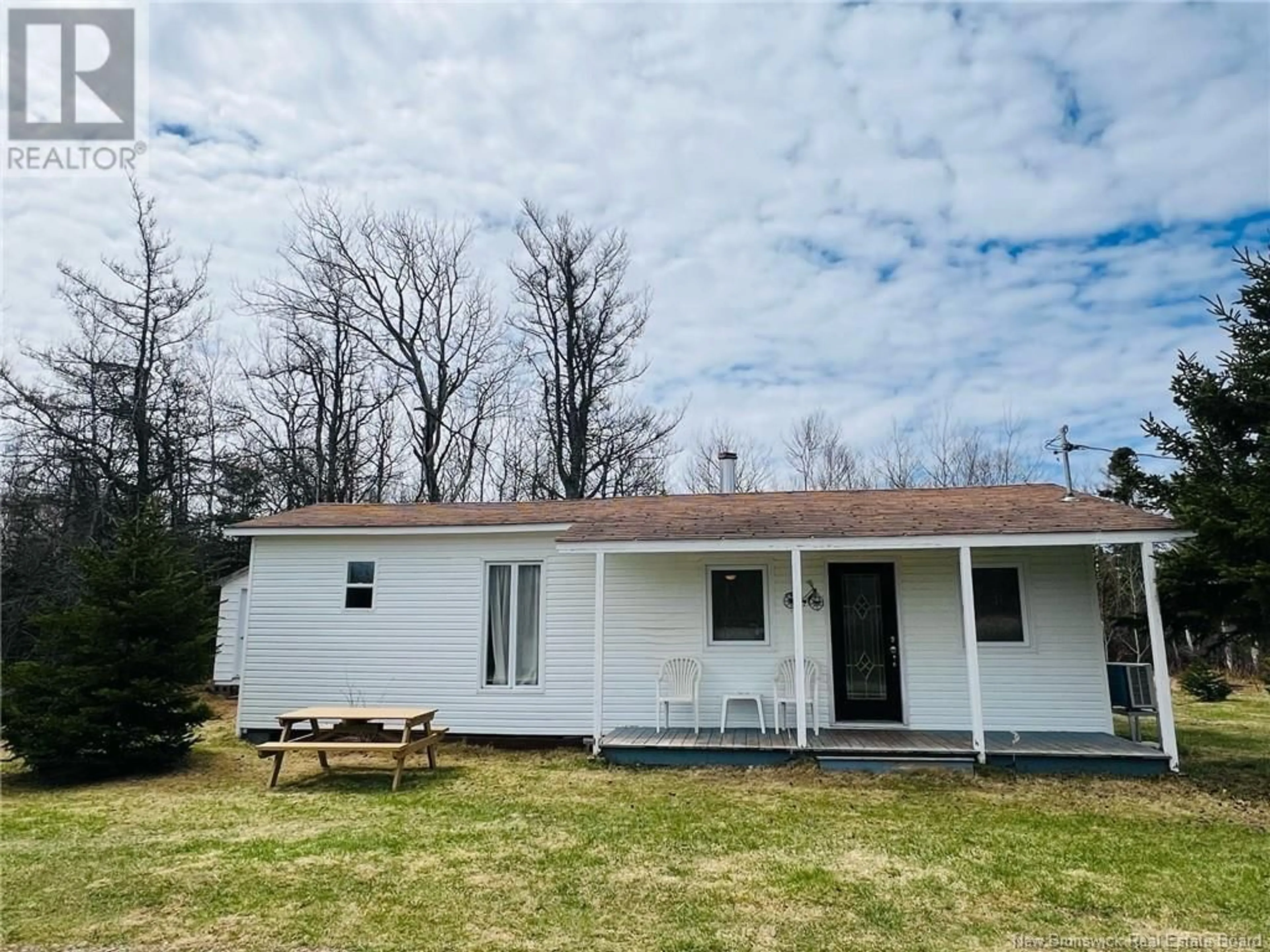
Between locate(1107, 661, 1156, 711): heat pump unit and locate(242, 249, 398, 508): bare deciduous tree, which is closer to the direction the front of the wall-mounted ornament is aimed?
the heat pump unit

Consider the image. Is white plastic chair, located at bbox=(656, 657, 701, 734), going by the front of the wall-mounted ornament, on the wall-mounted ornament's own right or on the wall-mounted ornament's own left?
on the wall-mounted ornament's own right

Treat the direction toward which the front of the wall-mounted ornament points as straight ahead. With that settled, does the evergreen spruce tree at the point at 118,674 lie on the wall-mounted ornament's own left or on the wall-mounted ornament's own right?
on the wall-mounted ornament's own right

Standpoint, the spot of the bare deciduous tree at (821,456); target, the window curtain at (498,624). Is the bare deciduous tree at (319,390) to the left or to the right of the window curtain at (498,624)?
right

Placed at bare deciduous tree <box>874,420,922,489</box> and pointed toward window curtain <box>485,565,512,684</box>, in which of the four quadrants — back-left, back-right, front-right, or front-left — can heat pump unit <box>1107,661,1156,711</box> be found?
front-left

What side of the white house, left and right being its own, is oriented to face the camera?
front

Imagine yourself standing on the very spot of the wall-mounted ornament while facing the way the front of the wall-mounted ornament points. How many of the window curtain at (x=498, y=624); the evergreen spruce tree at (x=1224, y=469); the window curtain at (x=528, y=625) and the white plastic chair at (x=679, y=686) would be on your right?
3

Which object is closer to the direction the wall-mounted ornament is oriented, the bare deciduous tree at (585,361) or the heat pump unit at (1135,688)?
the heat pump unit

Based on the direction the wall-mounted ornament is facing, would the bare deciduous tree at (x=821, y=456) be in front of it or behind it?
behind

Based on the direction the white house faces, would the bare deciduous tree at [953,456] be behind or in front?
behind

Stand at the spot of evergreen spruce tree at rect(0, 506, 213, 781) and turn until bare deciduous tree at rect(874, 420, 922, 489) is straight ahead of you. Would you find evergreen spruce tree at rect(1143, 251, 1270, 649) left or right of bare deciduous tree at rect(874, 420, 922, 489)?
right

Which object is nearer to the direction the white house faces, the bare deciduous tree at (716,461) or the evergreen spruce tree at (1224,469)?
the evergreen spruce tree

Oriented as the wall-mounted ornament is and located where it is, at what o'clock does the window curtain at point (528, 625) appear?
The window curtain is roughly at 3 o'clock from the wall-mounted ornament.

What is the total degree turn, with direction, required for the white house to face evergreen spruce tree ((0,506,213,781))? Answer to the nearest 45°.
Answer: approximately 90° to its right

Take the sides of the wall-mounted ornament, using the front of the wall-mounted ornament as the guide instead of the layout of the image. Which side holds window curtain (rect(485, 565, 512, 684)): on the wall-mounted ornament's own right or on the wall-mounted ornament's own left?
on the wall-mounted ornament's own right
